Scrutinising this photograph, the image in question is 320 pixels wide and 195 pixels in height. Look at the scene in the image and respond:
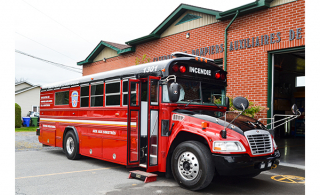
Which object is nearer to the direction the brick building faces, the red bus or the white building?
the red bus

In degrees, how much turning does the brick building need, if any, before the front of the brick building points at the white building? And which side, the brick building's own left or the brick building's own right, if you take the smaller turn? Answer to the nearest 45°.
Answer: approximately 90° to the brick building's own right

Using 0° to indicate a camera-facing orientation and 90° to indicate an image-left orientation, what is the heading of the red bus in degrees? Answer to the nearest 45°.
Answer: approximately 315°

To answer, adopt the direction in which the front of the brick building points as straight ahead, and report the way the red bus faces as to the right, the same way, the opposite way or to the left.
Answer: to the left

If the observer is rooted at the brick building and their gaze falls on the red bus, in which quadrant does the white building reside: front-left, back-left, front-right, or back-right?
back-right

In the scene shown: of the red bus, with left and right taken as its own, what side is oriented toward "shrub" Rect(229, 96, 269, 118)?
left
